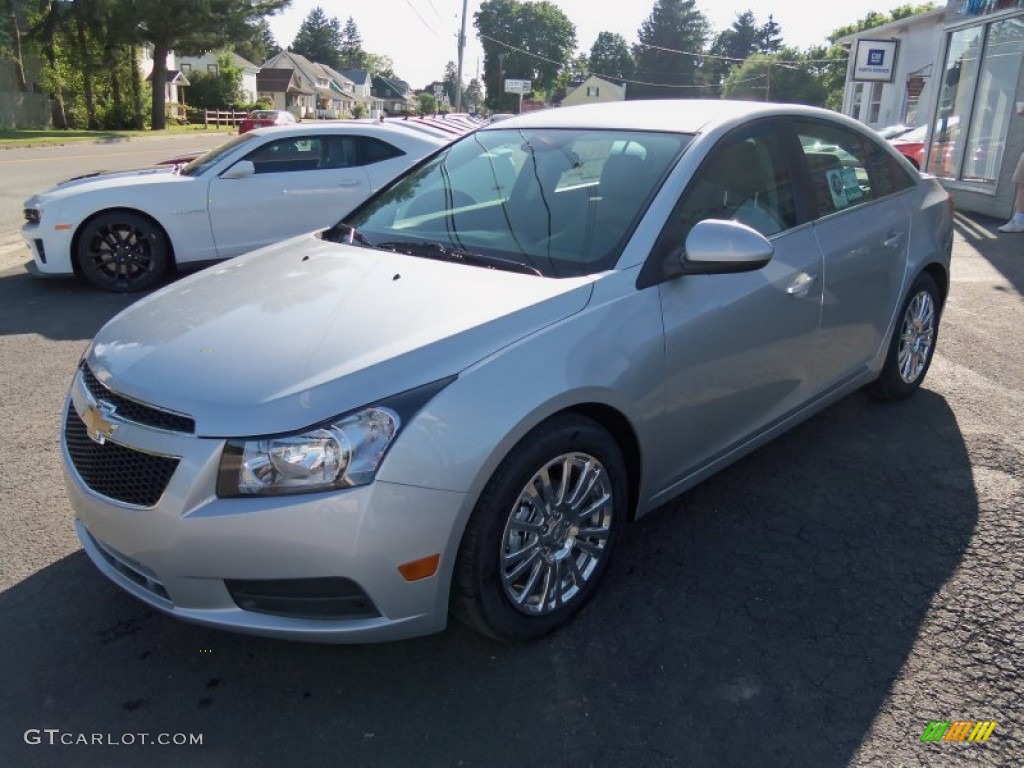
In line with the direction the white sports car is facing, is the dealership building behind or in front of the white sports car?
behind

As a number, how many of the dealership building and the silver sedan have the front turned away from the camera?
0

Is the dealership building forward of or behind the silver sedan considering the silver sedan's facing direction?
behind

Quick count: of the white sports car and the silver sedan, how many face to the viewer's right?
0

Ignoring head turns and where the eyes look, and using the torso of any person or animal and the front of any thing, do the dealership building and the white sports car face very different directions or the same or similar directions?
same or similar directions

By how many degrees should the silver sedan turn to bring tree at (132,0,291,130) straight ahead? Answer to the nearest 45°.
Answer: approximately 135° to its right

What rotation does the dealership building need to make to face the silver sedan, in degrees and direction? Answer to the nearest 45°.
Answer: approximately 45° to its left

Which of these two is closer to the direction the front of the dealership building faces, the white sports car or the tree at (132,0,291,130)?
the white sports car

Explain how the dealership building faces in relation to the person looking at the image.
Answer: facing the viewer and to the left of the viewer

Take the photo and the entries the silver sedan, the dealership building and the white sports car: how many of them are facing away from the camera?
0

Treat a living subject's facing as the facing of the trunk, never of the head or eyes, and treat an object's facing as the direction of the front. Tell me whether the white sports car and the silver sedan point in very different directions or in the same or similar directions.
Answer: same or similar directions

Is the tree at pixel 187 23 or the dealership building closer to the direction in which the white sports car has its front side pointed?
the tree

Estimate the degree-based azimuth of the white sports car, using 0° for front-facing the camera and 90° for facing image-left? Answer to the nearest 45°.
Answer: approximately 90°

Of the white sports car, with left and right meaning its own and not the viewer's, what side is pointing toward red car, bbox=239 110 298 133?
right

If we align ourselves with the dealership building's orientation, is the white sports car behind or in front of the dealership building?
in front
